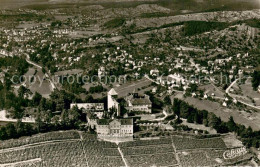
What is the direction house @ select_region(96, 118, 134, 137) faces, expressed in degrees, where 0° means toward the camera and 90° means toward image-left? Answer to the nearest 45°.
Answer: approximately 0°

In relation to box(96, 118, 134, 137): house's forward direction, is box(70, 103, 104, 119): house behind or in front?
behind

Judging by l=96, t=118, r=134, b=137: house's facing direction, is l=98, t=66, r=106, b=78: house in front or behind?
behind

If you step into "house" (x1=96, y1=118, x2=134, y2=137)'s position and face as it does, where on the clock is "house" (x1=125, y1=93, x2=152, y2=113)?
"house" (x1=125, y1=93, x2=152, y2=113) is roughly at 7 o'clock from "house" (x1=96, y1=118, x2=134, y2=137).

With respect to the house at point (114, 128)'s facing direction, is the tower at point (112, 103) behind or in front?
behind
